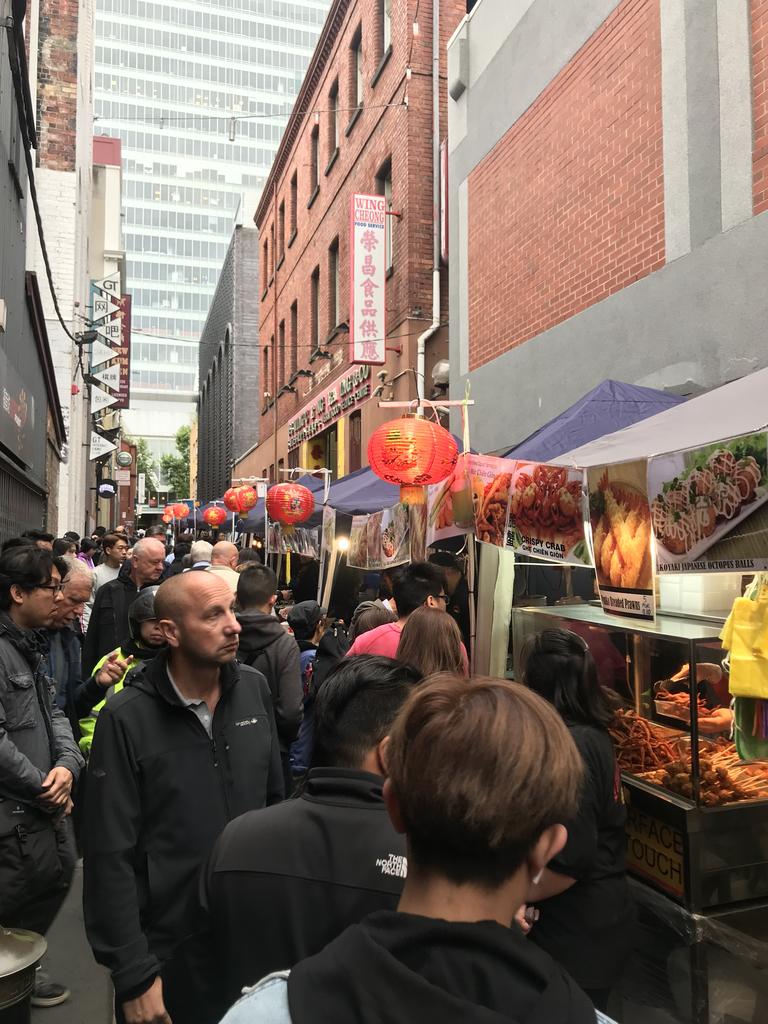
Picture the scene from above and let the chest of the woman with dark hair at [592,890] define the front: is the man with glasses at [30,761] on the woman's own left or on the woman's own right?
on the woman's own left

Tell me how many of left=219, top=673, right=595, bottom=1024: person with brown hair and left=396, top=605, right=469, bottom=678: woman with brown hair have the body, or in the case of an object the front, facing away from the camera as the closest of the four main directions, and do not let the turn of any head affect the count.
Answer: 2

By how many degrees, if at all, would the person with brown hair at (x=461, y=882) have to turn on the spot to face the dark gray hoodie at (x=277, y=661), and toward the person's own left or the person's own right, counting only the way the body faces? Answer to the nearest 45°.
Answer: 0° — they already face it

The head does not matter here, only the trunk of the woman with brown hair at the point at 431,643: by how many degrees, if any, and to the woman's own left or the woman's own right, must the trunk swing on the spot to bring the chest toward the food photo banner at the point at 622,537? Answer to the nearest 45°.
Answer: approximately 45° to the woman's own right

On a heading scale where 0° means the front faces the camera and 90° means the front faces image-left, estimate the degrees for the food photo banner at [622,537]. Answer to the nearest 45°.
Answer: approximately 45°

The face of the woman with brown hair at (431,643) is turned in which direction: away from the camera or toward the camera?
away from the camera

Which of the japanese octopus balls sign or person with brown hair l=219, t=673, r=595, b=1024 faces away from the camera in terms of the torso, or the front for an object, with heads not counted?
the person with brown hair

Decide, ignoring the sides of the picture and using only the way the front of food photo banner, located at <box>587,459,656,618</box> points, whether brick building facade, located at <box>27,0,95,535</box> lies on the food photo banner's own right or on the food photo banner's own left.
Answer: on the food photo banner's own right

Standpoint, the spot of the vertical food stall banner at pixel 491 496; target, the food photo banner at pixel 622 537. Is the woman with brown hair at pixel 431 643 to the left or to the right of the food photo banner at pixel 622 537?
right

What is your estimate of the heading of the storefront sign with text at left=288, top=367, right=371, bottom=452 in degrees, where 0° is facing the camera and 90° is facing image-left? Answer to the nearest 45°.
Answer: approximately 45°

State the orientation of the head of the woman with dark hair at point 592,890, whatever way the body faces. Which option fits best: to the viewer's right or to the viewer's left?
to the viewer's right

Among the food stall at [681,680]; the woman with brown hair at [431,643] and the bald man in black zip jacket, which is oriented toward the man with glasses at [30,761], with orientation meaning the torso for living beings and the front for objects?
the food stall

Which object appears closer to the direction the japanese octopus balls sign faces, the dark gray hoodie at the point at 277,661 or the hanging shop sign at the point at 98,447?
the dark gray hoodie

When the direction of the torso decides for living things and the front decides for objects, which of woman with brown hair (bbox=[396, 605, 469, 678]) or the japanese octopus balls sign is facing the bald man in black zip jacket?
the japanese octopus balls sign

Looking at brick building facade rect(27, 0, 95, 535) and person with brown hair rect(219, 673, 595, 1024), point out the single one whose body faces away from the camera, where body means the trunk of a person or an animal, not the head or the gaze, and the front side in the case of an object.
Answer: the person with brown hair

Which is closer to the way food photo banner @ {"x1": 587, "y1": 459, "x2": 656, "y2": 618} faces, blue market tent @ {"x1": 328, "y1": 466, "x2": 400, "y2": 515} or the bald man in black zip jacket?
the bald man in black zip jacket

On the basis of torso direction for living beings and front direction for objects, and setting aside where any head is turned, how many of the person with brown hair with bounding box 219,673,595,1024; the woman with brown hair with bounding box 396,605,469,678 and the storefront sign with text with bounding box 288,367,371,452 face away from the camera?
2

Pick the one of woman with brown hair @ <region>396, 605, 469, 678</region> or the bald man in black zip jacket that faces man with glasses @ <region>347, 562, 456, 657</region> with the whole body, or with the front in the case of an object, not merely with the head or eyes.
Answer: the woman with brown hair
